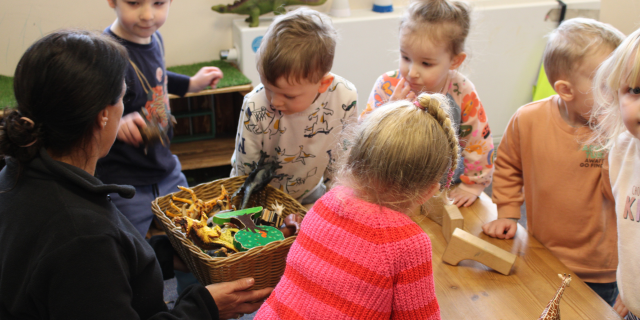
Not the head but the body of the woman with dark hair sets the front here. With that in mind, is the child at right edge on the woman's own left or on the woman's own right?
on the woman's own right

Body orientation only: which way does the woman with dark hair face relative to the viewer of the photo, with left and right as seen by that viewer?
facing away from the viewer and to the right of the viewer

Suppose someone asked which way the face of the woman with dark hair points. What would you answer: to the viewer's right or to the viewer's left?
to the viewer's right

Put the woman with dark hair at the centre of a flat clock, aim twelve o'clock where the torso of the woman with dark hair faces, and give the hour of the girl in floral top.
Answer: The girl in floral top is roughly at 1 o'clock from the woman with dark hair.

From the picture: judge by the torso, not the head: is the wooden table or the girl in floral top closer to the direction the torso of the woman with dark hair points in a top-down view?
the girl in floral top

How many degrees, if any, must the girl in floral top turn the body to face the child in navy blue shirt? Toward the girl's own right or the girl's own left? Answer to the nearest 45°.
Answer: approximately 45° to the girl's own right

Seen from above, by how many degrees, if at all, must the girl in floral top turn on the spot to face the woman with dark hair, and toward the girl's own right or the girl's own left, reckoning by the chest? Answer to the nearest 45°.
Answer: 0° — they already face them

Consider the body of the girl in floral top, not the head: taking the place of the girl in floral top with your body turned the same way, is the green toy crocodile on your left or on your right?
on your right
